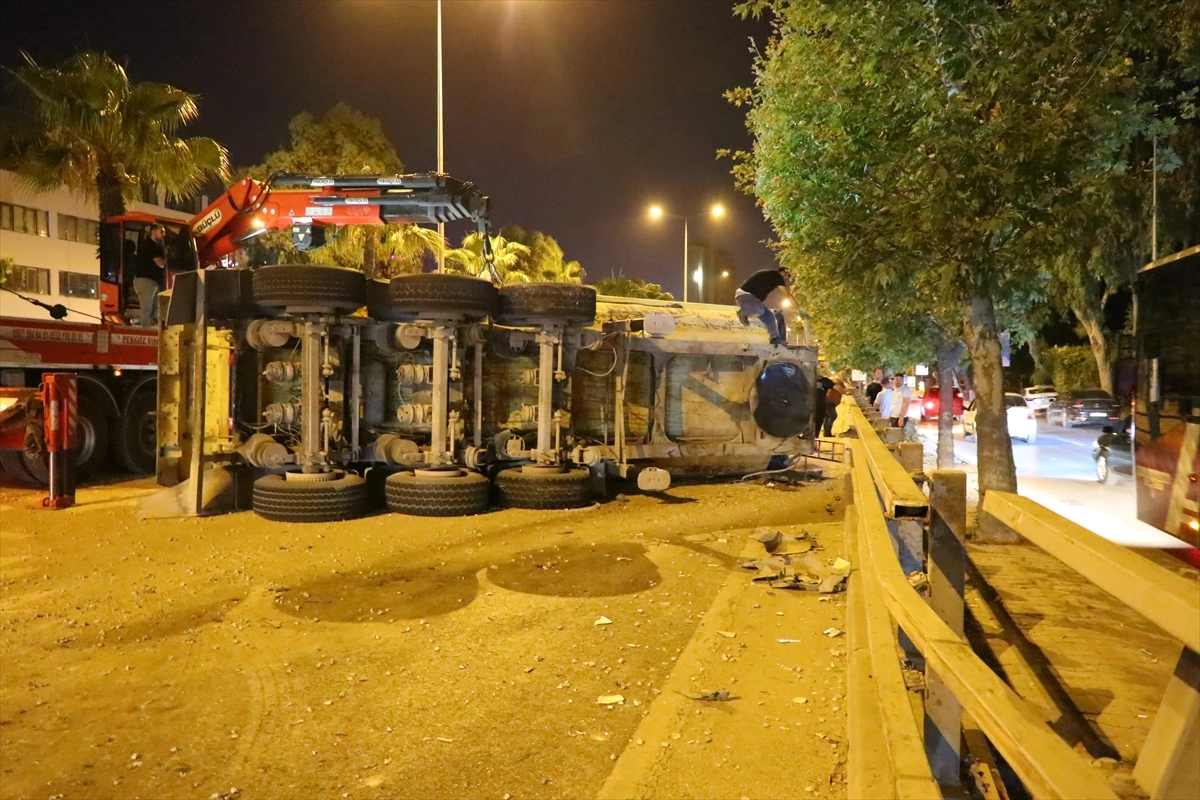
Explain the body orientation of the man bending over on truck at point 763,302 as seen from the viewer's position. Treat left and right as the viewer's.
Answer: facing to the right of the viewer

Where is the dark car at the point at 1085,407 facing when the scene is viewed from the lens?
facing away from the viewer and to the left of the viewer

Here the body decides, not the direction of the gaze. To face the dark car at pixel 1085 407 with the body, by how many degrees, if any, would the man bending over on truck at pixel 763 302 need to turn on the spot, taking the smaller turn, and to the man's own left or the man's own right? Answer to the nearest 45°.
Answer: approximately 45° to the man's own left

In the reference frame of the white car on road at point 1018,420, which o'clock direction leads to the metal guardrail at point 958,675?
The metal guardrail is roughly at 6 o'clock from the white car on road.

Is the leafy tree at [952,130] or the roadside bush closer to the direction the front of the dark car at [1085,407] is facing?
the roadside bush

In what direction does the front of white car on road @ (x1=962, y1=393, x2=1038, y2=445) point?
away from the camera

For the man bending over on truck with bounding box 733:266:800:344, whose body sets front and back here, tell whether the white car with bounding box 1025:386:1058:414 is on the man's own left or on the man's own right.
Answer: on the man's own left
